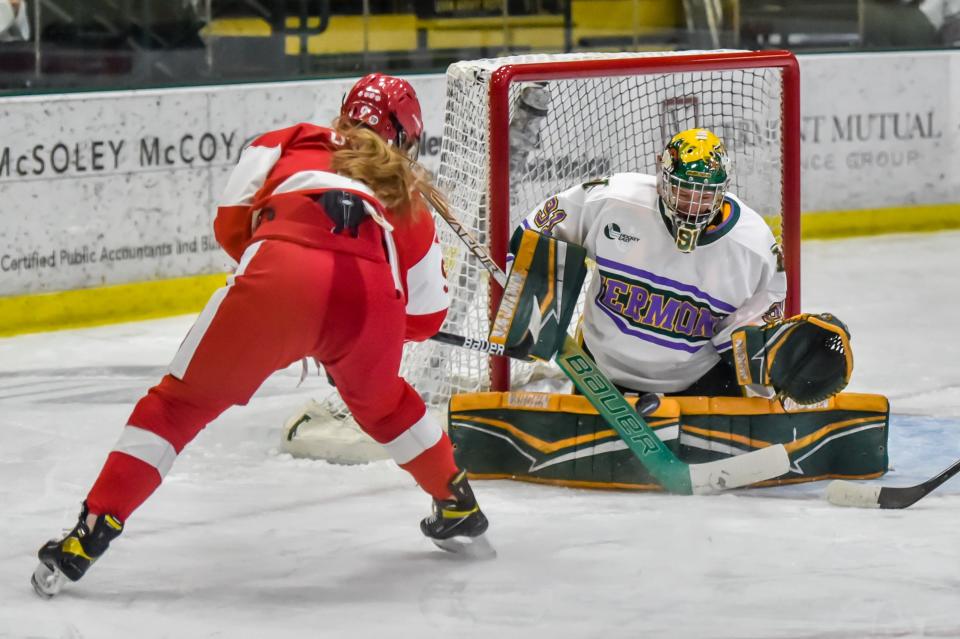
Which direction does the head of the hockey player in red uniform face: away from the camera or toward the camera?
away from the camera

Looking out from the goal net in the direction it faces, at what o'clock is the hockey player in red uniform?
The hockey player in red uniform is roughly at 2 o'clock from the goal net.

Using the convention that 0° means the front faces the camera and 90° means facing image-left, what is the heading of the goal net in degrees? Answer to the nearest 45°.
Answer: approximately 315°
